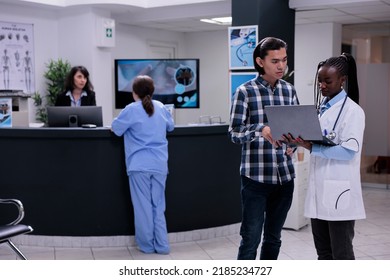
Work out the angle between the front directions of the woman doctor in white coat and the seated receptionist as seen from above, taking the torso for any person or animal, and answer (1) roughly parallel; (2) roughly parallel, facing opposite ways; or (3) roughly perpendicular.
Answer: roughly perpendicular

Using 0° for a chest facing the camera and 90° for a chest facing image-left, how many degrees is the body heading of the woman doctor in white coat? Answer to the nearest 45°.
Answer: approximately 45°

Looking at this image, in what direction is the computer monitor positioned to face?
away from the camera

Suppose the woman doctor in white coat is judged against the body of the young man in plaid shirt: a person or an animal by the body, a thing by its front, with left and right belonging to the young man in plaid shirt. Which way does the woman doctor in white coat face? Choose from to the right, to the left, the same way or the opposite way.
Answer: to the right

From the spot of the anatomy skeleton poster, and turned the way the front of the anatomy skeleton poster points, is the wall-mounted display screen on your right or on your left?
on your left

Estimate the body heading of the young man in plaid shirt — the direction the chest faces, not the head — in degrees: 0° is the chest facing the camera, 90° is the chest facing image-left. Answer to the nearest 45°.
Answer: approximately 315°

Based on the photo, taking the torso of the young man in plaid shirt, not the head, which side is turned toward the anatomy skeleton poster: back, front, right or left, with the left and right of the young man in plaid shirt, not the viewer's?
back

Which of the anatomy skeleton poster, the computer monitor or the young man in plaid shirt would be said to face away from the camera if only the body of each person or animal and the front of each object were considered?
the computer monitor

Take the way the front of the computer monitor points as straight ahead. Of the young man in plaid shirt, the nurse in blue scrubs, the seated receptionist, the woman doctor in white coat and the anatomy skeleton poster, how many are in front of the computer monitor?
2

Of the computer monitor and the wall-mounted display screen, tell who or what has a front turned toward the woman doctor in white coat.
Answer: the wall-mounted display screen

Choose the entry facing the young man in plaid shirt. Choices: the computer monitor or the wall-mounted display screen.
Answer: the wall-mounted display screen

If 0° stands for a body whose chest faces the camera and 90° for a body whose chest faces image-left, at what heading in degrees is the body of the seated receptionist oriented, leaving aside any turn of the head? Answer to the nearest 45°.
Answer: approximately 0°
